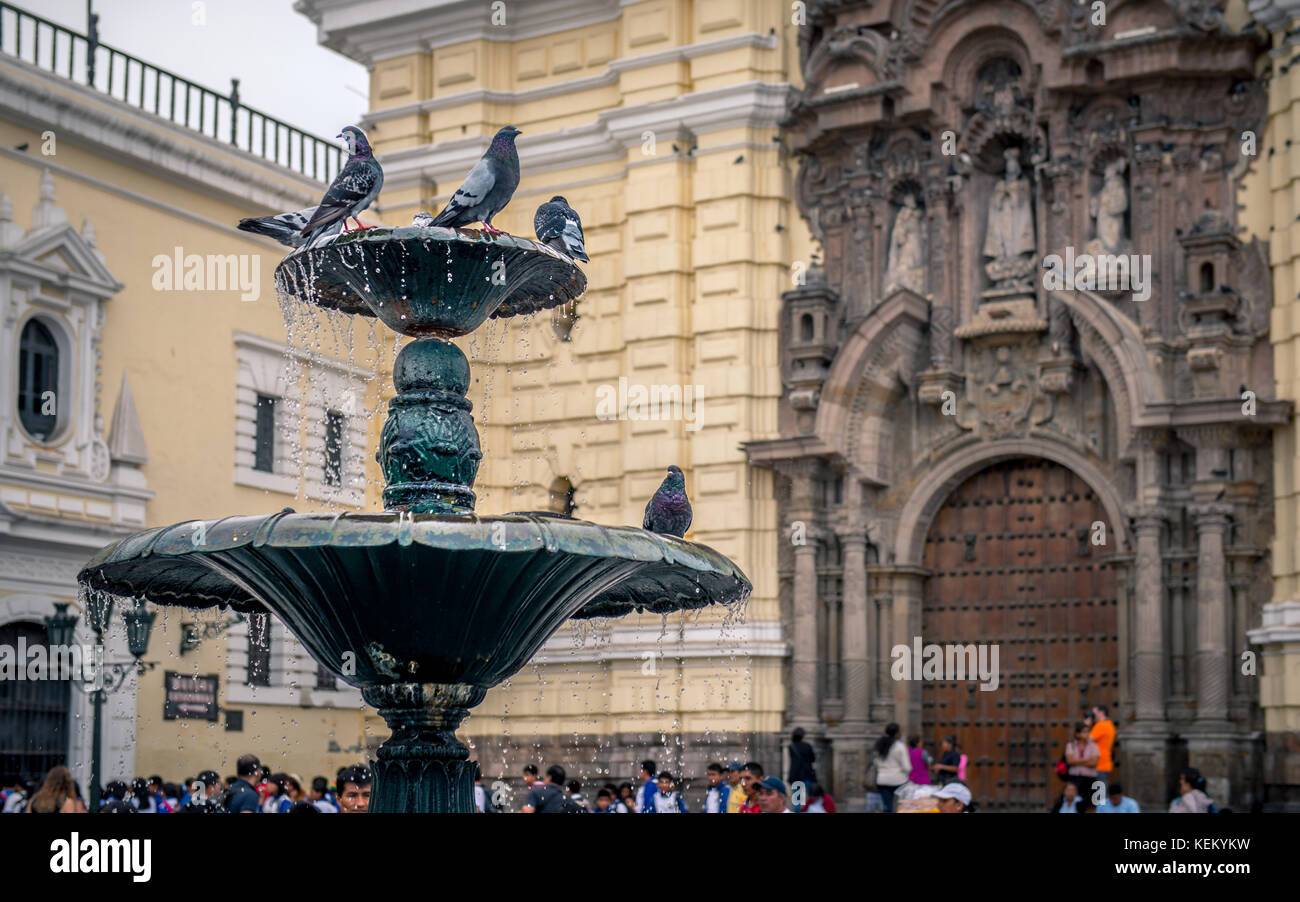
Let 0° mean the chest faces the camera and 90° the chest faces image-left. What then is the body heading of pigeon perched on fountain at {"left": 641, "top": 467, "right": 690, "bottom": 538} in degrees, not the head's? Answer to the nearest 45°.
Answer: approximately 315°

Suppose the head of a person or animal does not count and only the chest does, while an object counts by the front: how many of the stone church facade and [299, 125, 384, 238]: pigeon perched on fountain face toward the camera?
1

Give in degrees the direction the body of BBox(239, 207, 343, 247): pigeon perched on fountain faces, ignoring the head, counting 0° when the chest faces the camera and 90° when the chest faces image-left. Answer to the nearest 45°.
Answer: approximately 270°

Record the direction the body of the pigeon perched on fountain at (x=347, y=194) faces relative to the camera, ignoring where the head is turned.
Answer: to the viewer's right

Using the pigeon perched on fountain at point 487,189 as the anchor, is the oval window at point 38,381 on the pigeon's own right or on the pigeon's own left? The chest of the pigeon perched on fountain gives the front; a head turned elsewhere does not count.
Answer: on the pigeon's own left

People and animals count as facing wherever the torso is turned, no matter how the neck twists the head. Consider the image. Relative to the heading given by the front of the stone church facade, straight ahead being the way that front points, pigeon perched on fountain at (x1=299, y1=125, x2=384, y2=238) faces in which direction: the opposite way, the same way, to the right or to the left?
to the left

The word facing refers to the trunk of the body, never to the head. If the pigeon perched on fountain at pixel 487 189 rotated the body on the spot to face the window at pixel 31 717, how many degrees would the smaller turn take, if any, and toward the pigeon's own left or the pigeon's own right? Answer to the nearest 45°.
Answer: approximately 90° to the pigeon's own left

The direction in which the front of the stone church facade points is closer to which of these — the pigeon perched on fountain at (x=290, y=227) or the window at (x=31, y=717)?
the pigeon perched on fountain

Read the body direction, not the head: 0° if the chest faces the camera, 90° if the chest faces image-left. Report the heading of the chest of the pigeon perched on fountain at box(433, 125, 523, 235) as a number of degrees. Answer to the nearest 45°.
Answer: approximately 270°

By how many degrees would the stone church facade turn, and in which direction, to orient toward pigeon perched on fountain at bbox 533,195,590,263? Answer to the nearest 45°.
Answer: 0° — it already faces it
